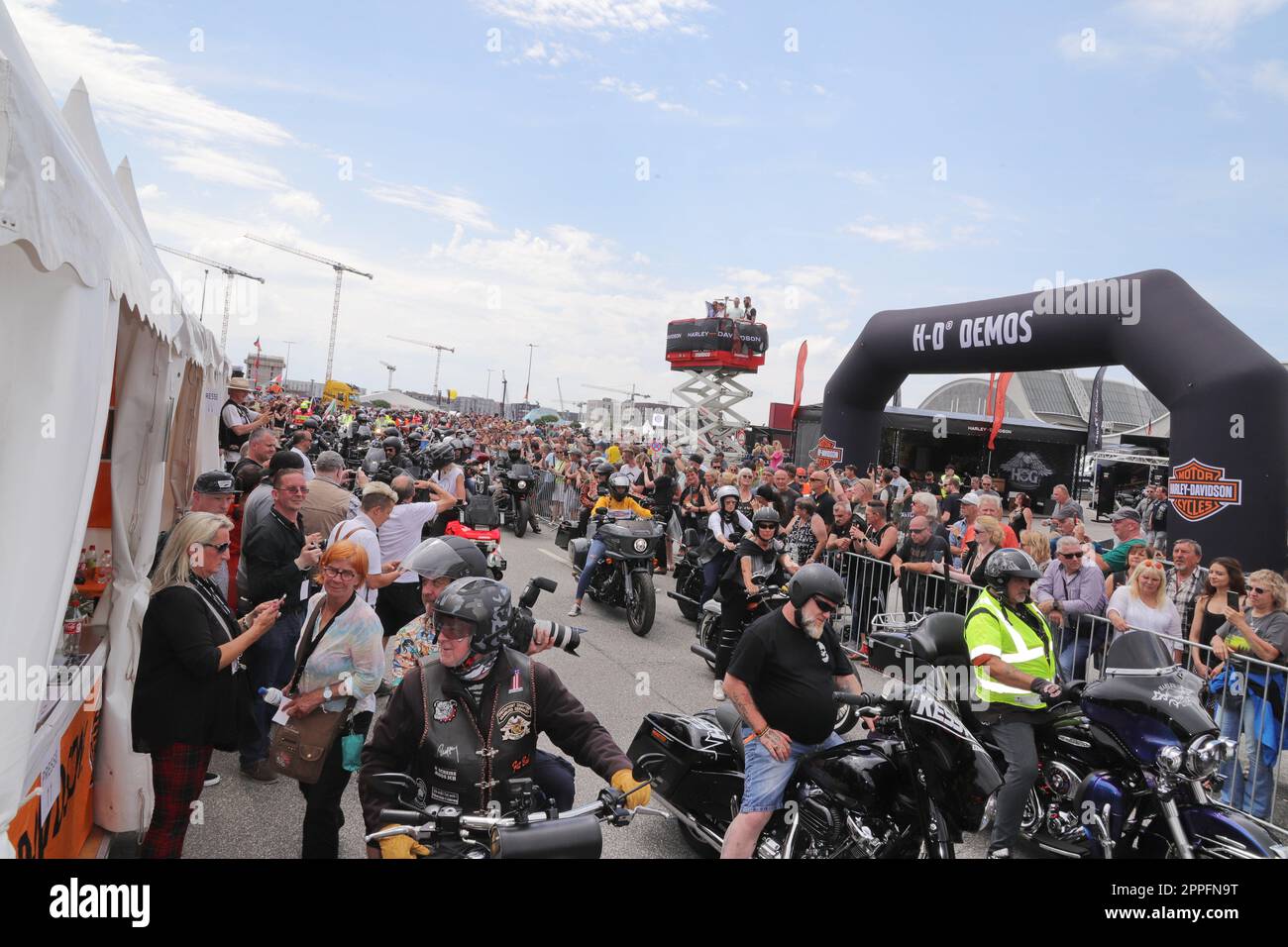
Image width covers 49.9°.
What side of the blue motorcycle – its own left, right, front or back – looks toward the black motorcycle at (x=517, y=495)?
back

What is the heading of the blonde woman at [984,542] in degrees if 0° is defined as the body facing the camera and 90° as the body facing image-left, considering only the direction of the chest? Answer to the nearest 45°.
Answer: approximately 45°

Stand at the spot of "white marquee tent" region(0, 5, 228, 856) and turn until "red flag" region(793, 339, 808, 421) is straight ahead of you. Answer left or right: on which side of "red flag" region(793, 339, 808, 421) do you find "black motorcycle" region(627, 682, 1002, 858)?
right

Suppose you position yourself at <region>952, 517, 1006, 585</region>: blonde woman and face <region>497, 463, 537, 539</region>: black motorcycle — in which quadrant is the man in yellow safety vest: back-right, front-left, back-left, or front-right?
back-left

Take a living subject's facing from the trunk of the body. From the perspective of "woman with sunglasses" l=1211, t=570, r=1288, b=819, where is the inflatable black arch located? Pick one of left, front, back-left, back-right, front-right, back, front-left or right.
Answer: back-right

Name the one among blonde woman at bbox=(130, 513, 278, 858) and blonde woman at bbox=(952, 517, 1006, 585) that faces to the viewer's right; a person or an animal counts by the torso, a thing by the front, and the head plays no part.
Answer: blonde woman at bbox=(130, 513, 278, 858)

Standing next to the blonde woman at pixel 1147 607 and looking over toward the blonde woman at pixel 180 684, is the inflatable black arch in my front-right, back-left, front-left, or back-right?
back-right

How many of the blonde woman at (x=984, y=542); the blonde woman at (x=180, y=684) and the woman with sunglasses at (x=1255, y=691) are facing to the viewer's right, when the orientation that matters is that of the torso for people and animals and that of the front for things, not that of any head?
1

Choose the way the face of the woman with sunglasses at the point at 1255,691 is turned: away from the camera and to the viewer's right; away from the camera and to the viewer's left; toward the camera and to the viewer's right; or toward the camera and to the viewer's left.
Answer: toward the camera and to the viewer's left

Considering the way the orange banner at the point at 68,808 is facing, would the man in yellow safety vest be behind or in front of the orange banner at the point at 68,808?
in front

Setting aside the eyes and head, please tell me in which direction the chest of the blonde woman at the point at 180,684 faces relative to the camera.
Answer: to the viewer's right
